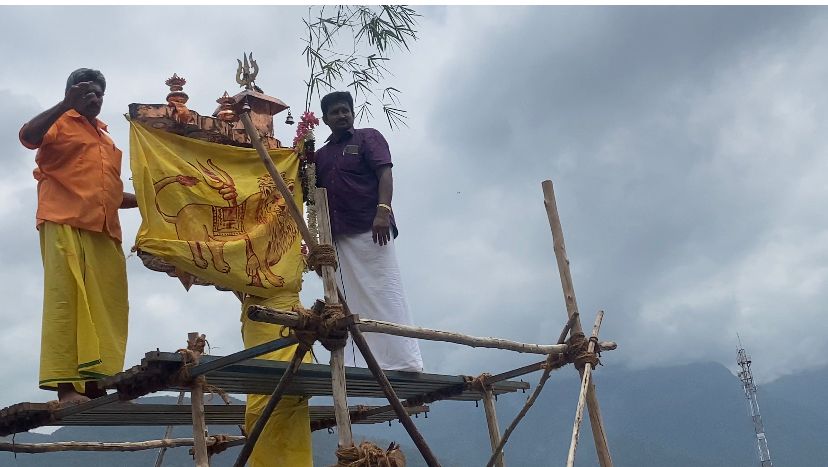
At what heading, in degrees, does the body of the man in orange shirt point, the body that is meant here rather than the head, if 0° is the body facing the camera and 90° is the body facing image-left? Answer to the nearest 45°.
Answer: approximately 315°

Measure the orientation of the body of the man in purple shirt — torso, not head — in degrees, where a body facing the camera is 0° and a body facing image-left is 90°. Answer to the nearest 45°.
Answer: approximately 45°

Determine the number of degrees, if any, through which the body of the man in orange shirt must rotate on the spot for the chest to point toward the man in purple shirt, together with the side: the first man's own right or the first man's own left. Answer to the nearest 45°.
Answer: approximately 45° to the first man's own left
